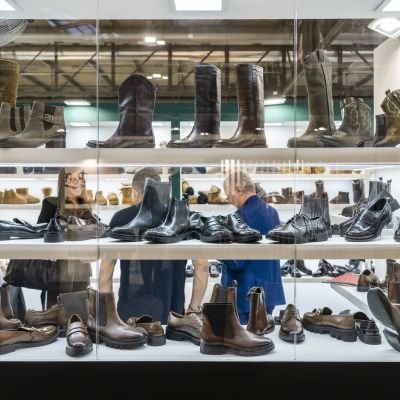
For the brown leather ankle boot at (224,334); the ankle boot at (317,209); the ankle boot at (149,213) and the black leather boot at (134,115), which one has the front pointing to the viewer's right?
the brown leather ankle boot

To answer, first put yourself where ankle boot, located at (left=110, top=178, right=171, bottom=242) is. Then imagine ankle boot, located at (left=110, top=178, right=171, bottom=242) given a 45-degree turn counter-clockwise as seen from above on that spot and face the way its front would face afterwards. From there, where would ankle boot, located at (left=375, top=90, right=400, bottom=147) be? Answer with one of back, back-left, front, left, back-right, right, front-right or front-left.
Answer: back-left

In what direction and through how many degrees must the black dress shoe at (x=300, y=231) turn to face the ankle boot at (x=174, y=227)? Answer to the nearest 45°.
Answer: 0° — it already faces it

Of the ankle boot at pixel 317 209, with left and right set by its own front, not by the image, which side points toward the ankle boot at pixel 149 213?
front

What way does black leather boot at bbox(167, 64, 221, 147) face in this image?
to the viewer's left

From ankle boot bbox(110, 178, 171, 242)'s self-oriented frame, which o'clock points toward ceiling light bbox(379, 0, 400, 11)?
The ceiling light is roughly at 6 o'clock from the ankle boot.

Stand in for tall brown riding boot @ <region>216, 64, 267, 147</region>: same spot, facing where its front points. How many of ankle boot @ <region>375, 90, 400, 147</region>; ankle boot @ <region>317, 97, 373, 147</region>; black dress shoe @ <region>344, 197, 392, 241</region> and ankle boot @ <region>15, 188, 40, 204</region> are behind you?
3

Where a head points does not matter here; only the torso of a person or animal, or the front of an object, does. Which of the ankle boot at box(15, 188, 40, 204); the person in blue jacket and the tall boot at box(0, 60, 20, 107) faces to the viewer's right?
the ankle boot at box(15, 188, 40, 204)

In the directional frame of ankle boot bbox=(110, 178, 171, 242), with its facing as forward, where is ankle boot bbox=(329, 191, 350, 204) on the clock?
ankle boot bbox=(329, 191, 350, 204) is roughly at 4 o'clock from ankle boot bbox=(110, 178, 171, 242).

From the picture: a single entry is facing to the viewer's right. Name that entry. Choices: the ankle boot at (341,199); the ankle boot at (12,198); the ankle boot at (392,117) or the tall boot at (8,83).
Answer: the ankle boot at (12,198)

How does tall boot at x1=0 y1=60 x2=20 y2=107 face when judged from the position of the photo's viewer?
facing to the left of the viewer

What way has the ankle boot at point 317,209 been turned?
to the viewer's left

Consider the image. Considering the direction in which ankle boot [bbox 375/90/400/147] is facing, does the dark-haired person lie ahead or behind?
ahead

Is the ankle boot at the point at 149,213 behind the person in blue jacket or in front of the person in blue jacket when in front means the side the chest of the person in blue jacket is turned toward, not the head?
in front
